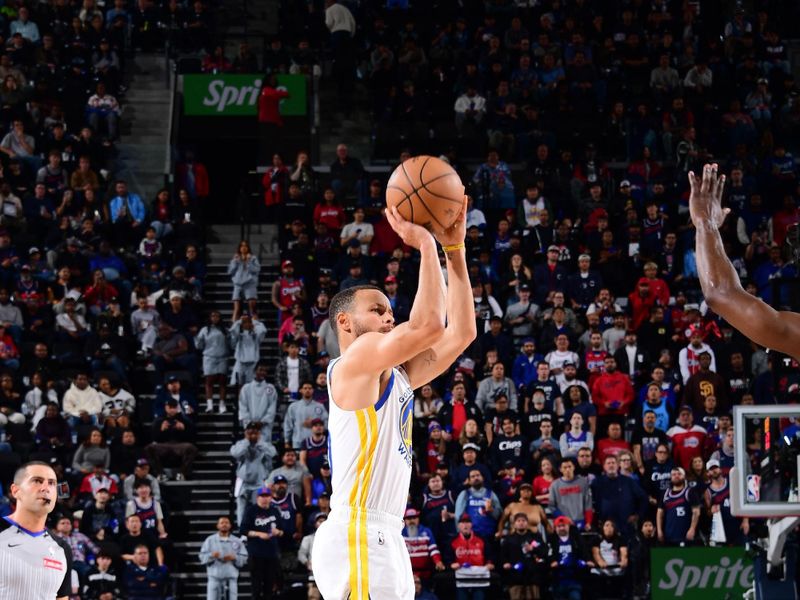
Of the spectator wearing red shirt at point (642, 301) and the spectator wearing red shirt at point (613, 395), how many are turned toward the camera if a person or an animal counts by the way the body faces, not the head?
2

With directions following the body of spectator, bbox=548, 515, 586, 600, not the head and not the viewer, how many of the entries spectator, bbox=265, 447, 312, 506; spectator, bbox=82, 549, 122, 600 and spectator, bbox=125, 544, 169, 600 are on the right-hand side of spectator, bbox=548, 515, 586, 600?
3

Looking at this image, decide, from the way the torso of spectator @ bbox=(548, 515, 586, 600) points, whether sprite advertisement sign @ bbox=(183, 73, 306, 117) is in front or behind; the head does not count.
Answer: behind

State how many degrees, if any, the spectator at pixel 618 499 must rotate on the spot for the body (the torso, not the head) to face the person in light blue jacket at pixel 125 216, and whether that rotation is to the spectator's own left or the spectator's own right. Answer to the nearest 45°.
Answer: approximately 135° to the spectator's own right

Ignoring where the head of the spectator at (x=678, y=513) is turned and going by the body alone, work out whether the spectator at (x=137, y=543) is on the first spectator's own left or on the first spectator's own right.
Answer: on the first spectator's own right
